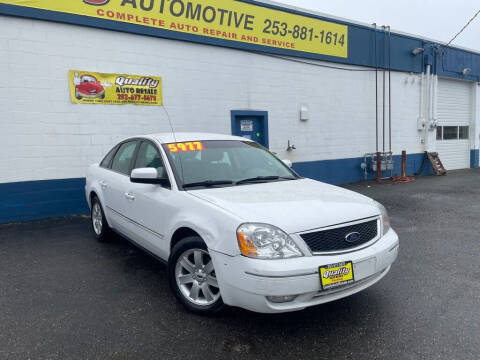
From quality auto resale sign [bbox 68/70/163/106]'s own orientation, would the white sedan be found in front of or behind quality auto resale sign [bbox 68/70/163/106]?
in front

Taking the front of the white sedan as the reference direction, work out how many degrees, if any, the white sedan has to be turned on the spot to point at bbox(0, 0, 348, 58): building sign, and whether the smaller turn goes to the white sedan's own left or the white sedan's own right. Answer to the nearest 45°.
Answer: approximately 135° to the white sedan's own left

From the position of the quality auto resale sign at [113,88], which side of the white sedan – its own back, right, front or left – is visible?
back

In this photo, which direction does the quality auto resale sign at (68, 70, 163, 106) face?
toward the camera

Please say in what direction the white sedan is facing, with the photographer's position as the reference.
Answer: facing the viewer and to the right of the viewer

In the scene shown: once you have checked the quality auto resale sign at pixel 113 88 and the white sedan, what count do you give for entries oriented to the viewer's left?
0

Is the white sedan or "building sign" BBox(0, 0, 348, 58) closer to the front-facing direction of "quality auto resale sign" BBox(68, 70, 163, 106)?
the white sedan
